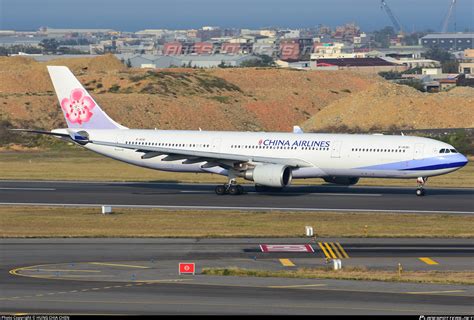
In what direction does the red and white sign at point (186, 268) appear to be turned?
toward the camera

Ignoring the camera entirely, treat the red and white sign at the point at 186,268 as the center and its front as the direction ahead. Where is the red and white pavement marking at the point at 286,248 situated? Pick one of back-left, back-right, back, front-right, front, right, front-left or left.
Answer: back-left
